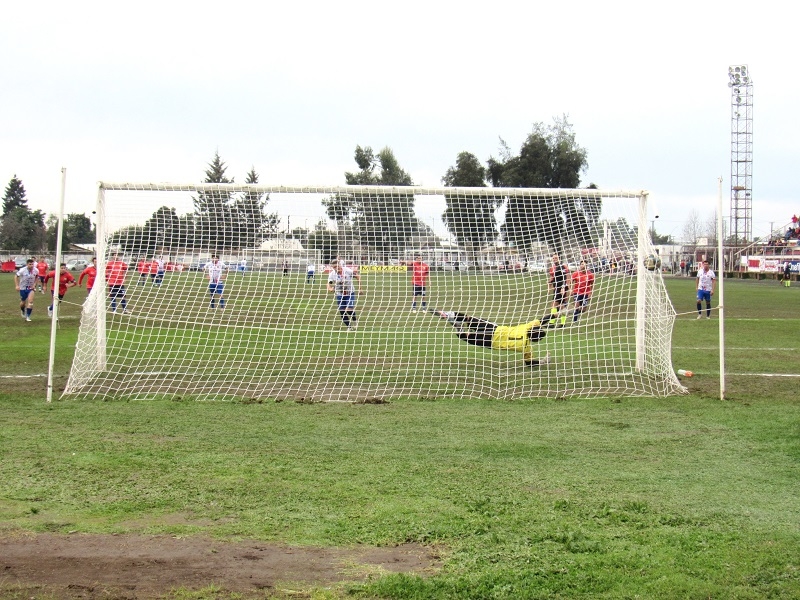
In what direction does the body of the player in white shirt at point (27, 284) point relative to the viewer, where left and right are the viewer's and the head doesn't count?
facing the viewer and to the right of the viewer

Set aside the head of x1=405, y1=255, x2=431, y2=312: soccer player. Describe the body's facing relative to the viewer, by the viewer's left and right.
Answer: facing the viewer

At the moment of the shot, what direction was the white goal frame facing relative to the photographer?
facing away from the viewer

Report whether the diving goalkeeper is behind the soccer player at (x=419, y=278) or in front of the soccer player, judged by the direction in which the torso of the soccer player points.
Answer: in front

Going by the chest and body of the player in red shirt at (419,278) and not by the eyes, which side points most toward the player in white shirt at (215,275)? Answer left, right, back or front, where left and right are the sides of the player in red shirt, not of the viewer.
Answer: right

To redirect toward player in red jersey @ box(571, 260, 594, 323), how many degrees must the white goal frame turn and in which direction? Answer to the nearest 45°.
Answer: approximately 45° to its right

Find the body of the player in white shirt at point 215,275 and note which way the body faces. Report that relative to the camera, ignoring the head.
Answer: toward the camera

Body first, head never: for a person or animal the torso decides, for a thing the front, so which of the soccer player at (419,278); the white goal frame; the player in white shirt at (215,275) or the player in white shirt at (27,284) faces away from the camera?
the white goal frame

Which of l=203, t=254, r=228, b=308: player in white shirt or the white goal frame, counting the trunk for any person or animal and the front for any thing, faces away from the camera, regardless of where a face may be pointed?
the white goal frame

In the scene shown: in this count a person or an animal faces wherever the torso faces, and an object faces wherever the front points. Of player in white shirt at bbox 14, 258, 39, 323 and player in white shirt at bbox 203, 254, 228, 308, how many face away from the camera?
0

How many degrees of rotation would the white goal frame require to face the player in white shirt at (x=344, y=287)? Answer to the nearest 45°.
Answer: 0° — it already faces them

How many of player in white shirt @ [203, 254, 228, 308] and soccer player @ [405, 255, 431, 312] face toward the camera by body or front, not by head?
2
